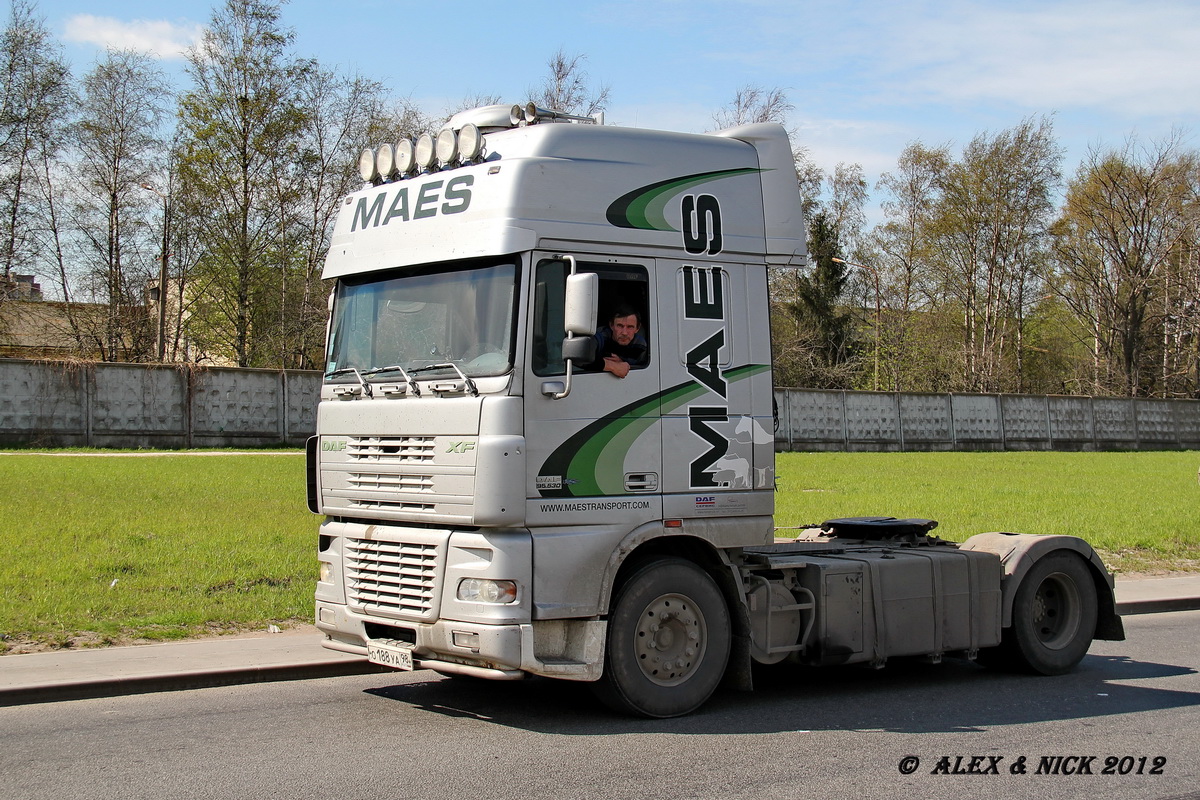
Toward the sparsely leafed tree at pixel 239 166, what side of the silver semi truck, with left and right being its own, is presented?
right

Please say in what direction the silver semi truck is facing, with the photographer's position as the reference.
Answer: facing the viewer and to the left of the viewer

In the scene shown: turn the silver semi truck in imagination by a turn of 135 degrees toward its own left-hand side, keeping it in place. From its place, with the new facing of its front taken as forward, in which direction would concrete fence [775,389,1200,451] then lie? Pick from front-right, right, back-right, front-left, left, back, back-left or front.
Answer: left

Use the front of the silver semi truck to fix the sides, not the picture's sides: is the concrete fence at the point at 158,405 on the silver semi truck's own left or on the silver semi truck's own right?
on the silver semi truck's own right
